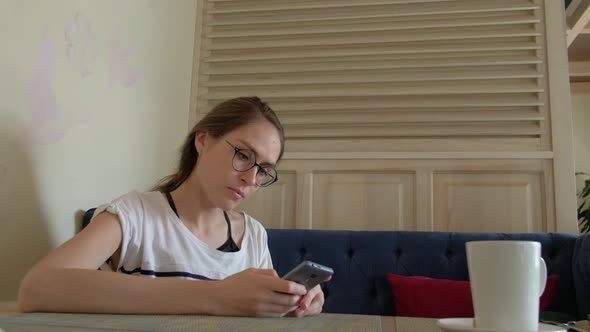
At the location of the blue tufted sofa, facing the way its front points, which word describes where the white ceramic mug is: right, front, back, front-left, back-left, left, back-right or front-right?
front

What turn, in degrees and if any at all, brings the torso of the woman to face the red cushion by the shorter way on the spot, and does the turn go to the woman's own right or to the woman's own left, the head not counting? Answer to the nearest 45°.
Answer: approximately 45° to the woman's own left

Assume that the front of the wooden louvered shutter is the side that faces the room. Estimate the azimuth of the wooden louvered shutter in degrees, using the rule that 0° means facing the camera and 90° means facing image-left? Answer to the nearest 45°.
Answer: approximately 0°

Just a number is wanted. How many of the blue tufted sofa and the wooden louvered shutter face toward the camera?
2

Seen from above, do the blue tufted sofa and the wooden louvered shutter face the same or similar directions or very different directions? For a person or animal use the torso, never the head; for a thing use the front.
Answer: same or similar directions

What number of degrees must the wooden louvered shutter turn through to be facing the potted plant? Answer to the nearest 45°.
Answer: approximately 135° to its left

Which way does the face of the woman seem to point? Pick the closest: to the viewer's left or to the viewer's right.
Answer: to the viewer's right

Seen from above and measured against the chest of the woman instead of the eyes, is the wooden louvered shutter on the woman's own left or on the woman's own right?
on the woman's own left

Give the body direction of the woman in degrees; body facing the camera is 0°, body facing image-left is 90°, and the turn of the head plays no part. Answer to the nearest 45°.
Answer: approximately 315°

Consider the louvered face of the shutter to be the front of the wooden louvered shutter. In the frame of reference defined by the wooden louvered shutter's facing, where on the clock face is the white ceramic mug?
The white ceramic mug is roughly at 12 o'clock from the wooden louvered shutter.

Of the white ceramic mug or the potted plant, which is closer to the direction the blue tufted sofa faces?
the white ceramic mug

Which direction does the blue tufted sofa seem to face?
toward the camera
